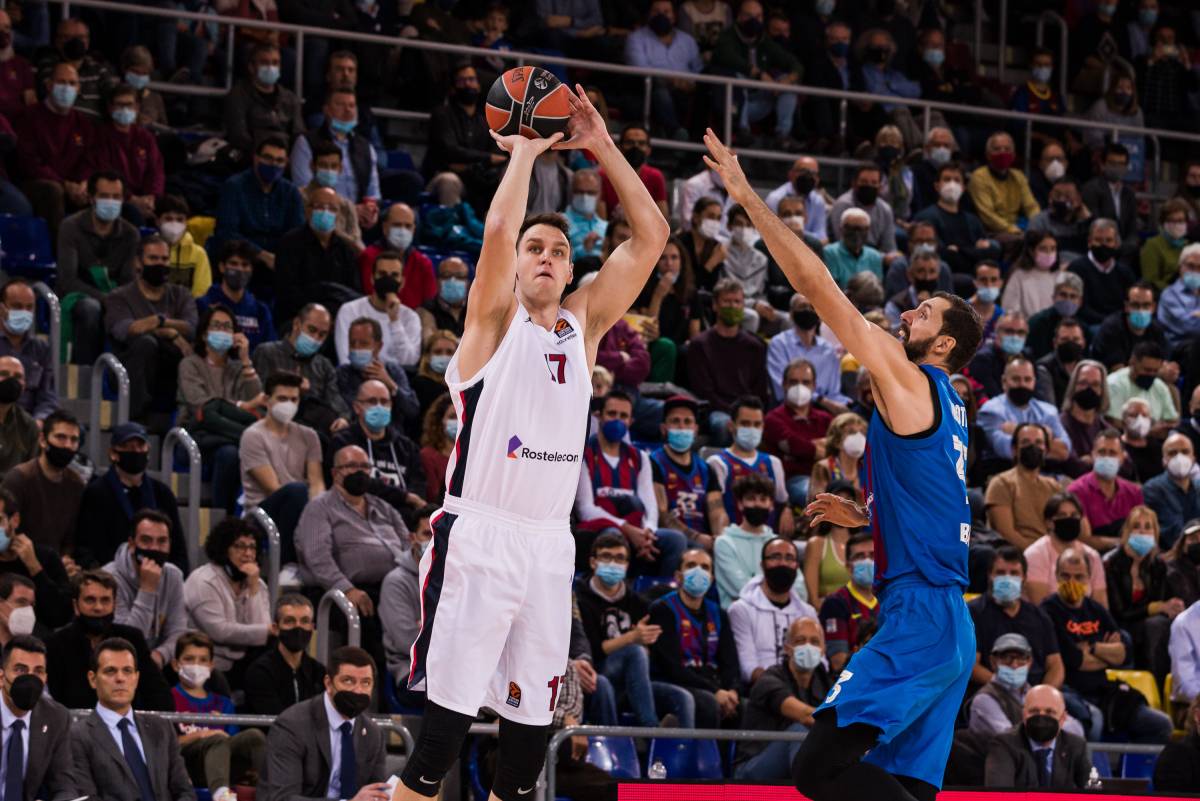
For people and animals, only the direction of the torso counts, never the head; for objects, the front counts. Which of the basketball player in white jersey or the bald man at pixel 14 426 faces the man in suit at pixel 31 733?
the bald man

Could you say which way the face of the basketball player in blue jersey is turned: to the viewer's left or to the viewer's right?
to the viewer's left

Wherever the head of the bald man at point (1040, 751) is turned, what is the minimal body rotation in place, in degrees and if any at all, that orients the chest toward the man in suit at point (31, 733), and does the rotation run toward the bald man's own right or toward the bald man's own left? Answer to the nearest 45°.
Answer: approximately 45° to the bald man's own right

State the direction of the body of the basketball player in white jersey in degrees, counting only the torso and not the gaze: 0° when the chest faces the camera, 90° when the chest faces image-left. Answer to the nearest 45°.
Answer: approximately 315°

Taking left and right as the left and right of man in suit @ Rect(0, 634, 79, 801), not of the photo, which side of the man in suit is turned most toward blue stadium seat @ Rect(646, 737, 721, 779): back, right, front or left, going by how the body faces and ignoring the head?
left

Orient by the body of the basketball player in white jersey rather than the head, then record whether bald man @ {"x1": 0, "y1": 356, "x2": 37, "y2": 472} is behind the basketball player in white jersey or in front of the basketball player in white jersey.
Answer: behind

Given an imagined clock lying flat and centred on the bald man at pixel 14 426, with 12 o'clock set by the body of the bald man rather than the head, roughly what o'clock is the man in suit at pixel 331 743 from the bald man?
The man in suit is roughly at 11 o'clock from the bald man.

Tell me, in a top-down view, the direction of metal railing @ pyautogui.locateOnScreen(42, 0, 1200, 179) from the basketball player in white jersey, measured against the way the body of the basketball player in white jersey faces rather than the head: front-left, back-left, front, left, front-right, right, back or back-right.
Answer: back-left

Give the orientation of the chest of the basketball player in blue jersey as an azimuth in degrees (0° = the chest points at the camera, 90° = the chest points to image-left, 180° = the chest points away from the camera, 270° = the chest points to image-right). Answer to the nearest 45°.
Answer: approximately 90°

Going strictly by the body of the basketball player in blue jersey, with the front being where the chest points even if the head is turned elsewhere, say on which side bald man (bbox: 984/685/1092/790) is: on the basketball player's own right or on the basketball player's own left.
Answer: on the basketball player's own right

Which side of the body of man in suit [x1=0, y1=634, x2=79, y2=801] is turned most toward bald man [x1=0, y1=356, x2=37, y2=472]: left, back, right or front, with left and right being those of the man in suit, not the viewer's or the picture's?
back

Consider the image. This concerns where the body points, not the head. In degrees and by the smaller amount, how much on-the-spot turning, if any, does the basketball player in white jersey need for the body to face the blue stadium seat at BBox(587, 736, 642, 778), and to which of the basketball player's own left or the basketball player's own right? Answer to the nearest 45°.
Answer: approximately 135° to the basketball player's own left
